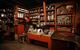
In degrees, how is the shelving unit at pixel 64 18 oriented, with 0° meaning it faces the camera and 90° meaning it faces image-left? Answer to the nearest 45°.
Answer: approximately 45°
